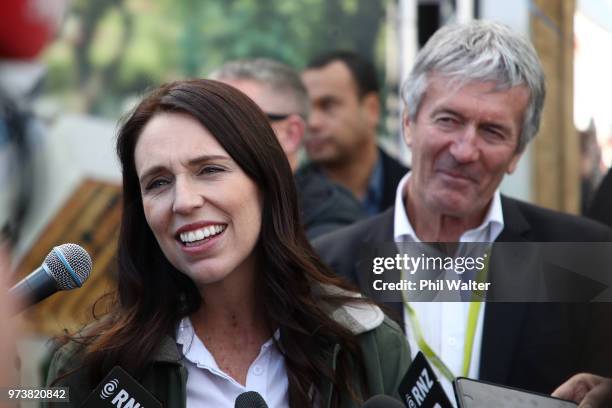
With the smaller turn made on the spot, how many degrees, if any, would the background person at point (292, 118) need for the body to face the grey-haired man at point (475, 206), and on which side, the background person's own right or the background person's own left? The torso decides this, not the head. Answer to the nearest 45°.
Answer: approximately 90° to the background person's own left

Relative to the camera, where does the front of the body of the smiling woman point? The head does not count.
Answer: toward the camera

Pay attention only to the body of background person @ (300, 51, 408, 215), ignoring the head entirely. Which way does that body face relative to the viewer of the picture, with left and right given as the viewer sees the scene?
facing the viewer and to the left of the viewer

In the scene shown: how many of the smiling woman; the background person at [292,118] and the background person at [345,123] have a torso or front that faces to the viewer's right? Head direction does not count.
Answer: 0

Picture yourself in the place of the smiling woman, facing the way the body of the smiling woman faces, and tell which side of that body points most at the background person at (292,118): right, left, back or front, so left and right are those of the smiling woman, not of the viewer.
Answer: back

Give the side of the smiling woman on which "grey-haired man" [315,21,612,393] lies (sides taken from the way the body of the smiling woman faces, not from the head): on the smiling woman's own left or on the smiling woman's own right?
on the smiling woman's own left

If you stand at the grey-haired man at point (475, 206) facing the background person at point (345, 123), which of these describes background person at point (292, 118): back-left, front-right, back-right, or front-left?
front-left

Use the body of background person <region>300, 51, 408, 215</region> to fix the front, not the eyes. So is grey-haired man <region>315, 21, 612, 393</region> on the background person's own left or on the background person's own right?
on the background person's own left

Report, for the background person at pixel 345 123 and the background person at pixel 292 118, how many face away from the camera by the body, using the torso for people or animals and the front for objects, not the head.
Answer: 0

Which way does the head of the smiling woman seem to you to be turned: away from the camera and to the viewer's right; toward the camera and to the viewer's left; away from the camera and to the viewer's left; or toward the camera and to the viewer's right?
toward the camera and to the viewer's left

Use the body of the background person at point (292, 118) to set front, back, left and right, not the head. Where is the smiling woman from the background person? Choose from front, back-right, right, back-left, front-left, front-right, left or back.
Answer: front-left

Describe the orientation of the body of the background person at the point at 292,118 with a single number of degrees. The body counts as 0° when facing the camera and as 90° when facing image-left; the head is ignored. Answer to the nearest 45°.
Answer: approximately 45°

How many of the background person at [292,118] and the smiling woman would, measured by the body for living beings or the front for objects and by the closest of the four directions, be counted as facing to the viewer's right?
0

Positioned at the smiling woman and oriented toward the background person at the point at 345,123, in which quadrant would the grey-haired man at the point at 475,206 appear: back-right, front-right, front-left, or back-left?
front-right

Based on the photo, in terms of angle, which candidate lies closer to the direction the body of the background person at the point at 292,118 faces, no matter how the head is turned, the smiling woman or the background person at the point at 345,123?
the smiling woman

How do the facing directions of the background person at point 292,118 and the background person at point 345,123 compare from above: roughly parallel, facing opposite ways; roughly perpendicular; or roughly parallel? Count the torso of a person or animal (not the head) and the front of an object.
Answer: roughly parallel
